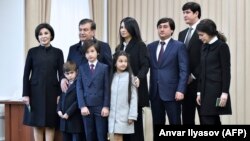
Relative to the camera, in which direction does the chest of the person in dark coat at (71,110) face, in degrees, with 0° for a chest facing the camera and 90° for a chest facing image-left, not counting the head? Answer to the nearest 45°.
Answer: approximately 45°

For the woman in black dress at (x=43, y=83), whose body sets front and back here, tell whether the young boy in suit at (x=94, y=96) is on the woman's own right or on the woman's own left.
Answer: on the woman's own left

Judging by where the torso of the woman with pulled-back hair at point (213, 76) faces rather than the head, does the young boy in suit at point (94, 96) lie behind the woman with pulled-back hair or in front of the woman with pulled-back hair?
in front

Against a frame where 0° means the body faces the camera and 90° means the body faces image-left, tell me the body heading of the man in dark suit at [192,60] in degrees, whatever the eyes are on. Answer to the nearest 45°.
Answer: approximately 45°

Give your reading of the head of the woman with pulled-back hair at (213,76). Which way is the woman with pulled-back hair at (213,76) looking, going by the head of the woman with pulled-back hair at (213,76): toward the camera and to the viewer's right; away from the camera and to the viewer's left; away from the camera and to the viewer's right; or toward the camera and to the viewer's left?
toward the camera and to the viewer's left

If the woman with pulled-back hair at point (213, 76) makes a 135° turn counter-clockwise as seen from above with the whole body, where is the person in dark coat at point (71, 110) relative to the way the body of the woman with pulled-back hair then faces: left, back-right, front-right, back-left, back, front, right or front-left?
back

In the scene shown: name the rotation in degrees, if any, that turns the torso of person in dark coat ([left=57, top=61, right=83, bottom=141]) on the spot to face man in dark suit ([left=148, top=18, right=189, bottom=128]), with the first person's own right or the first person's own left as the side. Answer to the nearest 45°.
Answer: approximately 135° to the first person's own left

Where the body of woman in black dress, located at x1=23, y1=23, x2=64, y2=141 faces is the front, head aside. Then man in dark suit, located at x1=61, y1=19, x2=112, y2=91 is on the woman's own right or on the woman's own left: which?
on the woman's own left

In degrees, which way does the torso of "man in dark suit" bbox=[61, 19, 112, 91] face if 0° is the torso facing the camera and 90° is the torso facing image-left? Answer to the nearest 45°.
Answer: approximately 45°

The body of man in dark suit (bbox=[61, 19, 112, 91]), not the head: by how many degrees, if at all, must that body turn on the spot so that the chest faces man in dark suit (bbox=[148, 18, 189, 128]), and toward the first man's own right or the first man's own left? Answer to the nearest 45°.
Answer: approximately 135° to the first man's own left

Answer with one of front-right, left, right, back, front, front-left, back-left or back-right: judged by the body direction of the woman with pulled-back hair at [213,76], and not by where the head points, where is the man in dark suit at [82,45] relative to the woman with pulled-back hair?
front-right

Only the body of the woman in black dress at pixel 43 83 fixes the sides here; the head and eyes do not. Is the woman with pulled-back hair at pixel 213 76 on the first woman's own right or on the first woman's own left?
on the first woman's own left
